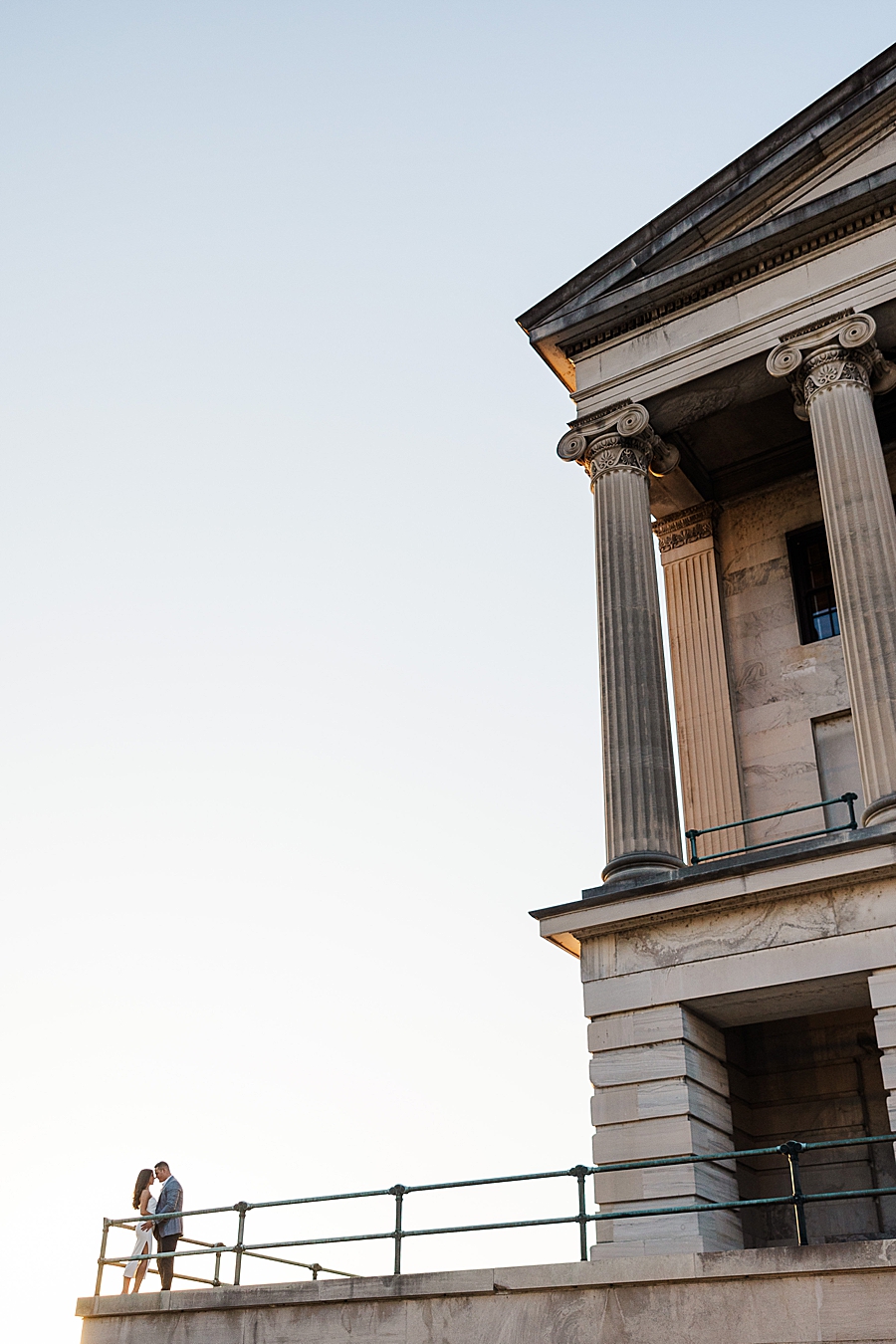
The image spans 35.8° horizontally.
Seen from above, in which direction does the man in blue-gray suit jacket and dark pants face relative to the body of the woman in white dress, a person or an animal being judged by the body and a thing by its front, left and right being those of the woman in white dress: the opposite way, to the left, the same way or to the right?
the opposite way

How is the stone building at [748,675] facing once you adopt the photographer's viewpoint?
facing the viewer and to the left of the viewer

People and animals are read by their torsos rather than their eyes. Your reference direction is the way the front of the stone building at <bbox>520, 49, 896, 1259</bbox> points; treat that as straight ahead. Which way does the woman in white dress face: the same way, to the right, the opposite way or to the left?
the opposite way

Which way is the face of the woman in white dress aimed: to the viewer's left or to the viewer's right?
to the viewer's right

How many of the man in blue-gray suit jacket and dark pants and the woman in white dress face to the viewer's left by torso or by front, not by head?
1

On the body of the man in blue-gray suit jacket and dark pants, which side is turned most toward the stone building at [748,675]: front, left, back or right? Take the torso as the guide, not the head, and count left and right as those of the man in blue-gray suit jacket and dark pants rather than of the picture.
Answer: back

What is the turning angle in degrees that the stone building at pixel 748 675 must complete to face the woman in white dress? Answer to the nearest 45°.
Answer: approximately 45° to its right

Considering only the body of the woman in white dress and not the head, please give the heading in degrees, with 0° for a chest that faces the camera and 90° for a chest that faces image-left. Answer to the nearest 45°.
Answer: approximately 270°

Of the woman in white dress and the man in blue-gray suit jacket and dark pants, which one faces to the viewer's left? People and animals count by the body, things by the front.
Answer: the man in blue-gray suit jacket and dark pants

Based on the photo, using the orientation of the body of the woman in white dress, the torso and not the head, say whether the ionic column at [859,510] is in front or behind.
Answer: in front

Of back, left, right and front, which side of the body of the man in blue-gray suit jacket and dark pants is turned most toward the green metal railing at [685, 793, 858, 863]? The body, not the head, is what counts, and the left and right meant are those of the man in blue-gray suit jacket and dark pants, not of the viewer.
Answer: back

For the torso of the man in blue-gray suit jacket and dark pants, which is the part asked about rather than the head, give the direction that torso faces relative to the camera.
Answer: to the viewer's left
